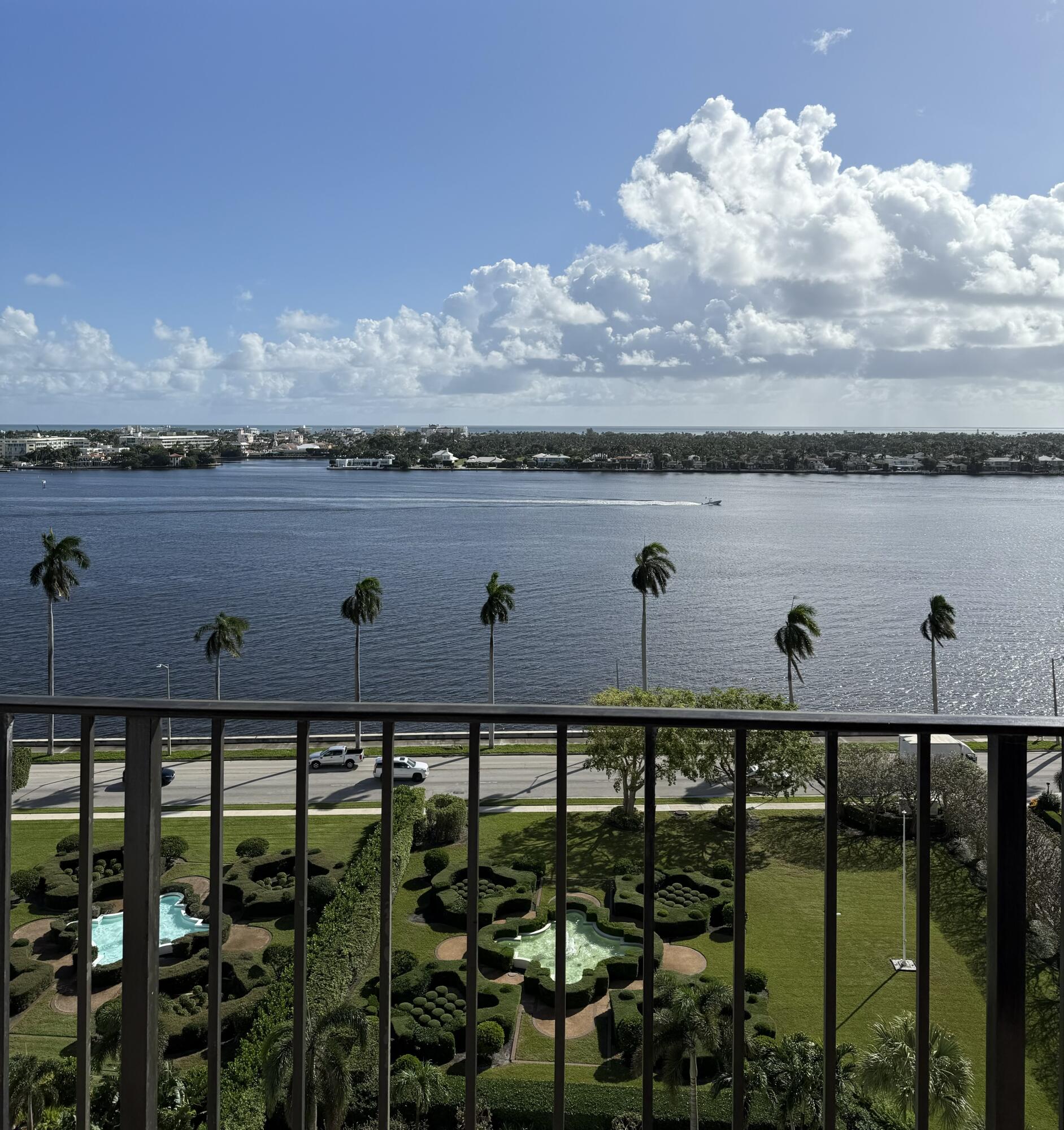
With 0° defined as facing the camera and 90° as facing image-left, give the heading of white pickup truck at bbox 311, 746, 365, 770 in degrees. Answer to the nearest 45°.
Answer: approximately 90°

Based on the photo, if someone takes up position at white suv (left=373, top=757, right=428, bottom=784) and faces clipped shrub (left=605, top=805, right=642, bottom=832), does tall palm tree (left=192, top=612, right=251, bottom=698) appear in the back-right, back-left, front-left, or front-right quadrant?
back-left

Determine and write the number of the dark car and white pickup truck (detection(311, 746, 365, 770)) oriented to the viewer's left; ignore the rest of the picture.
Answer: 1

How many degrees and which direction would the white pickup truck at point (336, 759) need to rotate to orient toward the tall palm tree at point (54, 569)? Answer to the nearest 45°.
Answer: approximately 45° to its right

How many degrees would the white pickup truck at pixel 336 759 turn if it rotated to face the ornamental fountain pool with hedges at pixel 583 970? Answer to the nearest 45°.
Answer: approximately 90° to its left

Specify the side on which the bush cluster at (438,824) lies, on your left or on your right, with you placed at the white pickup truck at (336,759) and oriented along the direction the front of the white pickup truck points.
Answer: on your left

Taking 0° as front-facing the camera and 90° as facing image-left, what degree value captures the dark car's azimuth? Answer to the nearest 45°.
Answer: approximately 270°

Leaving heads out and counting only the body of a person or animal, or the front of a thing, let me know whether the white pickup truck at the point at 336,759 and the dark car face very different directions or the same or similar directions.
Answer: very different directions

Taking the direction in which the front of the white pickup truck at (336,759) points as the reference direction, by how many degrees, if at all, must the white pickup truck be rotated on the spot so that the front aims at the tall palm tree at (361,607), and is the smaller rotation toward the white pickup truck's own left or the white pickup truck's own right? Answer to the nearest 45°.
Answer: approximately 90° to the white pickup truck's own right

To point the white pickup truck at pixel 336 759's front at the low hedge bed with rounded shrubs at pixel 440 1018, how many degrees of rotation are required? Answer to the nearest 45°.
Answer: approximately 90° to its left
